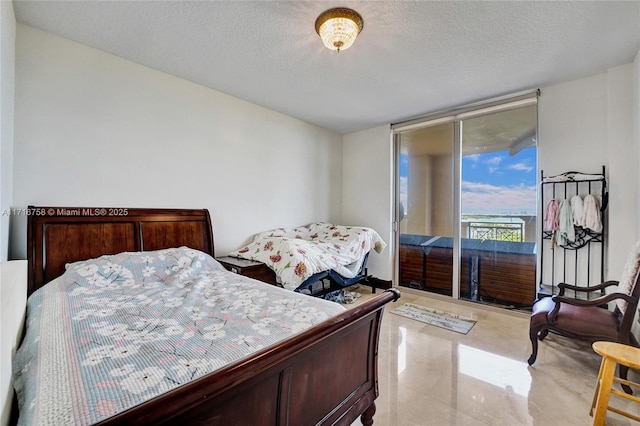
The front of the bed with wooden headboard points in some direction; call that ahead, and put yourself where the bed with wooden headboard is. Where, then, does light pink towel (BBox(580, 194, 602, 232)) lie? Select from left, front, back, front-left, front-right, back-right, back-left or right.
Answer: front-left

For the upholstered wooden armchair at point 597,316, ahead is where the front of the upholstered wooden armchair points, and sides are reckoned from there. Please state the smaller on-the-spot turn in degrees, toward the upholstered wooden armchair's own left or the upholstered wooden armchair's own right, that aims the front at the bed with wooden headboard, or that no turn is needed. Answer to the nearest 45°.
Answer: approximately 45° to the upholstered wooden armchair's own left

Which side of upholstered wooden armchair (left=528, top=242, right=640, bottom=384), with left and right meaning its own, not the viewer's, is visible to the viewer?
left

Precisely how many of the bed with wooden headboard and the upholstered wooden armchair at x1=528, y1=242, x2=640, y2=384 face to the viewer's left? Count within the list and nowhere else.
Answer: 1

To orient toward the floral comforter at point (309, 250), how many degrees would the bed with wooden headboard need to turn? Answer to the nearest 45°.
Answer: approximately 90° to its left

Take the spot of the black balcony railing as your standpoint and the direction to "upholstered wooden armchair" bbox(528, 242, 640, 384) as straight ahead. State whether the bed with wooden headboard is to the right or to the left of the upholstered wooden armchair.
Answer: right

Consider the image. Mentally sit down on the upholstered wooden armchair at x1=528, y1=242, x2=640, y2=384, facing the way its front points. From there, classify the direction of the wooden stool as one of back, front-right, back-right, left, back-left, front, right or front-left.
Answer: left

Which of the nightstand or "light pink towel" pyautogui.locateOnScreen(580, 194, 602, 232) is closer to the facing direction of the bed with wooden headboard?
the light pink towel

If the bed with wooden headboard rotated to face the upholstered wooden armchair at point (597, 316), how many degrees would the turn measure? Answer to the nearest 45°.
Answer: approximately 45° to its left

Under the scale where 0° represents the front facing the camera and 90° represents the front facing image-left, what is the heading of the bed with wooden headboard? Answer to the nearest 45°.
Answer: approximately 315°
